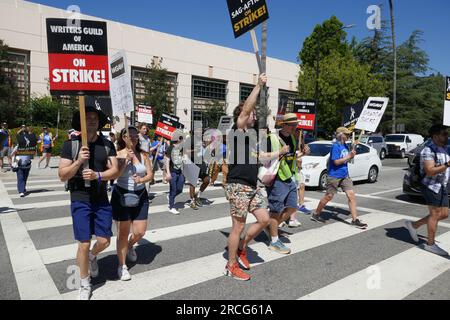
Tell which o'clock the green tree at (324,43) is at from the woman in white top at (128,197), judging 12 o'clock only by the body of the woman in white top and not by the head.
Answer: The green tree is roughly at 7 o'clock from the woman in white top.

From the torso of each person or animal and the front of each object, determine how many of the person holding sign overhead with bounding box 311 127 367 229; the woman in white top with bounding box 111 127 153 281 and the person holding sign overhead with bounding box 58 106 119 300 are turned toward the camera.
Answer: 2

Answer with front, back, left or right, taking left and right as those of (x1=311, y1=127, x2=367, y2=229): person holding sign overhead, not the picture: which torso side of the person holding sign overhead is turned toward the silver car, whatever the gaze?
left

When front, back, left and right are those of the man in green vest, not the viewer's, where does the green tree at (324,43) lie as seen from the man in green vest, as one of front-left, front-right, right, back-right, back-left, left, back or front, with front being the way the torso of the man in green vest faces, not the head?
back-left

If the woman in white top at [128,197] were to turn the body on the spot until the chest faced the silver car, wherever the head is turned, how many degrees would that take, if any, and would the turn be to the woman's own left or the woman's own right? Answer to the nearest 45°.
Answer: approximately 135° to the woman's own left

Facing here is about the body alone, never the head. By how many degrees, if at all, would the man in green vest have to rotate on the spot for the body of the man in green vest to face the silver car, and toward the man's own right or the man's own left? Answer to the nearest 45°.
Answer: approximately 135° to the man's own left
